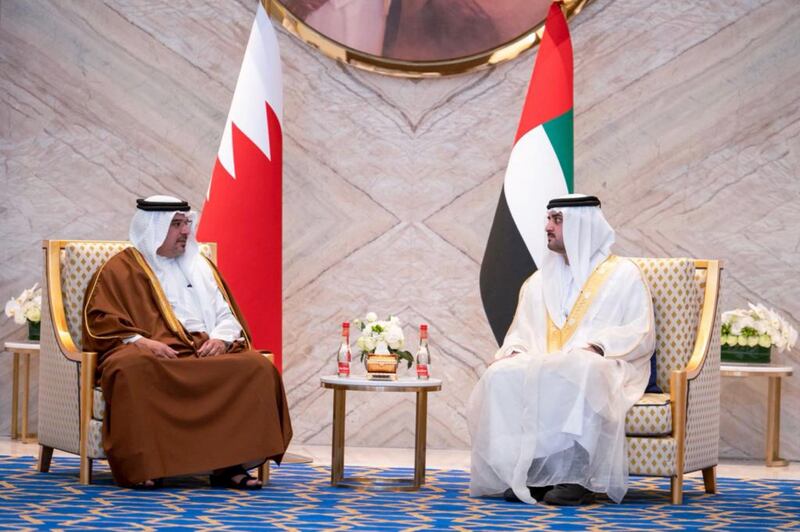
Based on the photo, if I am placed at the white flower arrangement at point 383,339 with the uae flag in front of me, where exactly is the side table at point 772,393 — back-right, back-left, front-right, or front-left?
front-right

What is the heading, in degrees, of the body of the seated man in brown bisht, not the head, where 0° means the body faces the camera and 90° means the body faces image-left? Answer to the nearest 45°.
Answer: approximately 315°

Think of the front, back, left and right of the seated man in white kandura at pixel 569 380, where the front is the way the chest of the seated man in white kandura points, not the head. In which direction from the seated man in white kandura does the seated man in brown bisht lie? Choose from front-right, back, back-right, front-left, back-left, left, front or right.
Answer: front-right

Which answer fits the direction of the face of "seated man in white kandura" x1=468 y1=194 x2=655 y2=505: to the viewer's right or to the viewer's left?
to the viewer's left

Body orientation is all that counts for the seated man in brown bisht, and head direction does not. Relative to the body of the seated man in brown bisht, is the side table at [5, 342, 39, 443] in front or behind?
behind

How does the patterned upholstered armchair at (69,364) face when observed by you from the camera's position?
facing the viewer and to the right of the viewer

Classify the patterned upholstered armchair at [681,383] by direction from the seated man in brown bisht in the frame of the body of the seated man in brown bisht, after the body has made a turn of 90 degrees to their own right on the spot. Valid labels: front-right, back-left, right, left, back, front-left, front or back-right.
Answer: back-left

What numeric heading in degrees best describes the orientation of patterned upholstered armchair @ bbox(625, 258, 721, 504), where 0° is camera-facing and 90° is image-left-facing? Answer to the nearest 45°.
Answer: approximately 45°

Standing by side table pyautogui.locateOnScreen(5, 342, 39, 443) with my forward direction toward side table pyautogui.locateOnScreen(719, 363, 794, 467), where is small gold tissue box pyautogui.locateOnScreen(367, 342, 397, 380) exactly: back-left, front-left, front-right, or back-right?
front-right

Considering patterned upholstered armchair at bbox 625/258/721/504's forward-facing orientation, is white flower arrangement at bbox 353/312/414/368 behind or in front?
in front

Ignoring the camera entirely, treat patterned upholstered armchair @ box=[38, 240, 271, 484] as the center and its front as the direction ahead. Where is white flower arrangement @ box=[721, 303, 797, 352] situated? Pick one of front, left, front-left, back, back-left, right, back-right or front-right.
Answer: front-left

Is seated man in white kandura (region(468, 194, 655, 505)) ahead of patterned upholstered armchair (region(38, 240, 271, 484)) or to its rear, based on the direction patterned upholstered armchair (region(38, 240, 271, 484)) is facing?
ahead

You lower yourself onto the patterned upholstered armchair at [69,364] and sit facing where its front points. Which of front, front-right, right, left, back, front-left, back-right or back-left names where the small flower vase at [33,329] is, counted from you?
back-left

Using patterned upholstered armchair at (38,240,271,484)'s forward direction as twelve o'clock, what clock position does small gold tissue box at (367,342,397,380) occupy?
The small gold tissue box is roughly at 11 o'clock from the patterned upholstered armchair.

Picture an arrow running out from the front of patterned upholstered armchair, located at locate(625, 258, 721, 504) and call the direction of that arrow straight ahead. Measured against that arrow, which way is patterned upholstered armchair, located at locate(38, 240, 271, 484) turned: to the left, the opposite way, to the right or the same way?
to the left
